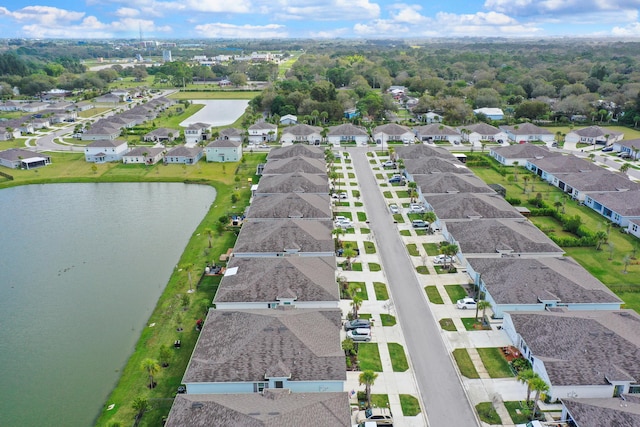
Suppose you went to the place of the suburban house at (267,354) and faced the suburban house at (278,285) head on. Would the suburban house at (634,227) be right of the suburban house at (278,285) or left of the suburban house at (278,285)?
right

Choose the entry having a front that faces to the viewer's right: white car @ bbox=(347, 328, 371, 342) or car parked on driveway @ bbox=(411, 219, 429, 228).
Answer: the car parked on driveway

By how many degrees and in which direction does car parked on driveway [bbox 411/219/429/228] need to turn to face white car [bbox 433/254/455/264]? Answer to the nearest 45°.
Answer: approximately 90° to its right

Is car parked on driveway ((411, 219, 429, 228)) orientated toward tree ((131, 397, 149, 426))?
no

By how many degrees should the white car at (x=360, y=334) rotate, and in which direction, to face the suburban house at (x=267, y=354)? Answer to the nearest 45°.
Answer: approximately 45° to its left

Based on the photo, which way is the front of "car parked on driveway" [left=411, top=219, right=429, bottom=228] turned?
to the viewer's right

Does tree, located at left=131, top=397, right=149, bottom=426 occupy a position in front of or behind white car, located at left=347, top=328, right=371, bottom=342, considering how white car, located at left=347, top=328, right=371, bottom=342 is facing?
in front

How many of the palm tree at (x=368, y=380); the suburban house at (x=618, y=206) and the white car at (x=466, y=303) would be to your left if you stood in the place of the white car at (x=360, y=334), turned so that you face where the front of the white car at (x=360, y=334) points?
1

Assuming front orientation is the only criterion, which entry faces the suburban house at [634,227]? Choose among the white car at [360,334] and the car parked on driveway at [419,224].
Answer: the car parked on driveway

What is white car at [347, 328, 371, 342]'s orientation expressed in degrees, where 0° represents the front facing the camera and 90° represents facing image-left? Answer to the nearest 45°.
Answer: approximately 90°

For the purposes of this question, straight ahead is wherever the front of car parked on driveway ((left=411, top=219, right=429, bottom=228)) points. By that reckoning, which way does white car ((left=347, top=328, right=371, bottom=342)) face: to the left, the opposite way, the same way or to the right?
the opposite way

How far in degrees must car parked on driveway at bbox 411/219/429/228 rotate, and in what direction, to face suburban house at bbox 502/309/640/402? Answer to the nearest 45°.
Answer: approximately 45° to its right

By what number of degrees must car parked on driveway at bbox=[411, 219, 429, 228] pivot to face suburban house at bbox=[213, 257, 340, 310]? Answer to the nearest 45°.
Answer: approximately 135° to its right

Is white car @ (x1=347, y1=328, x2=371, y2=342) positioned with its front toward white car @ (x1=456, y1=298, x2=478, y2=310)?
no

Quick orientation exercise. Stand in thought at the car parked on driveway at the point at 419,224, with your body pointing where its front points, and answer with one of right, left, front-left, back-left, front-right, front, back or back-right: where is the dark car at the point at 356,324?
right

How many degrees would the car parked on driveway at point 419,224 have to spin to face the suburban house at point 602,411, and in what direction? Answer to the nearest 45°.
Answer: approximately 90° to its right
